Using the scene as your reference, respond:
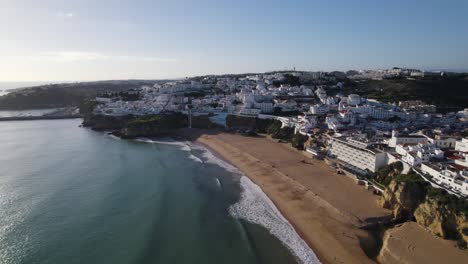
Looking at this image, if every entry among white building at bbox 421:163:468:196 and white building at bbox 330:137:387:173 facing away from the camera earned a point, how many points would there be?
0

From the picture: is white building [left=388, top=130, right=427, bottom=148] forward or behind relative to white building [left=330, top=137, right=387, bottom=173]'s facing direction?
behind

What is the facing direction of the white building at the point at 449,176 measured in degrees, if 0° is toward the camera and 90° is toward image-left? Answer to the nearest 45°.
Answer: approximately 45°

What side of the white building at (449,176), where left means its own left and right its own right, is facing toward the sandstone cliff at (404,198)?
front

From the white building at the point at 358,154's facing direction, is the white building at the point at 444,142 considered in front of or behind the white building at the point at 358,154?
behind

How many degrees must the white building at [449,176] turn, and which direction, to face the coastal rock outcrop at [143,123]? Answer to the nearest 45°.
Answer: approximately 45° to its right

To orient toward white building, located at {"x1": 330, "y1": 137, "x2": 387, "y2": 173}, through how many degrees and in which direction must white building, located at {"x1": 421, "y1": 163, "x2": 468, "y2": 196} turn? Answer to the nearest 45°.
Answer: approximately 90° to its right

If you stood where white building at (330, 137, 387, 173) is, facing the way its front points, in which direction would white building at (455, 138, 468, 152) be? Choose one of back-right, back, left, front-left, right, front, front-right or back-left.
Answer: back-left
